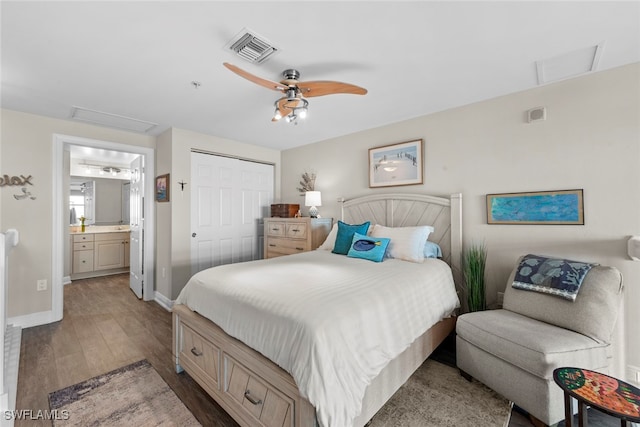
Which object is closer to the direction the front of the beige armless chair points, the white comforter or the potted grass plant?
the white comforter

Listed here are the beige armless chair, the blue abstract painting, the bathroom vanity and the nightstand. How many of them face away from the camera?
0

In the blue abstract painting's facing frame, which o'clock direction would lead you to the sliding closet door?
The sliding closet door is roughly at 3 o'clock from the blue abstract painting.

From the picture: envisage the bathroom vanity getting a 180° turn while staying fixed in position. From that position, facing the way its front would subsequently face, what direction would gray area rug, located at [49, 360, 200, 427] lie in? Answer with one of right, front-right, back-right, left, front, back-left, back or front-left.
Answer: back-left

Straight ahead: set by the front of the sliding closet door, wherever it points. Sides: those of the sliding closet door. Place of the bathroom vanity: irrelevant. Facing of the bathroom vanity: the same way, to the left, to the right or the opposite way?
the same way

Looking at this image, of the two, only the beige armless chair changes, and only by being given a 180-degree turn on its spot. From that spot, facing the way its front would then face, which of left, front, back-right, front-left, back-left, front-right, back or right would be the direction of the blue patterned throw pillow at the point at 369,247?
back-left

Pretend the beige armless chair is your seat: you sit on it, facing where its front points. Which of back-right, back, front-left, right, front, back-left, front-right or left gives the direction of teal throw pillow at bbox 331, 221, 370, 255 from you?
front-right

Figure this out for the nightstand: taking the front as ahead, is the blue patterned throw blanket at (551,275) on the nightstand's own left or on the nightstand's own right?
on the nightstand's own left

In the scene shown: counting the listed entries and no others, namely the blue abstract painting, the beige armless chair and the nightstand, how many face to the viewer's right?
0

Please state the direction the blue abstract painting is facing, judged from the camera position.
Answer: facing the viewer and to the left of the viewer

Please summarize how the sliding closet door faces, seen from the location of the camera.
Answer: facing the viewer and to the right of the viewer
